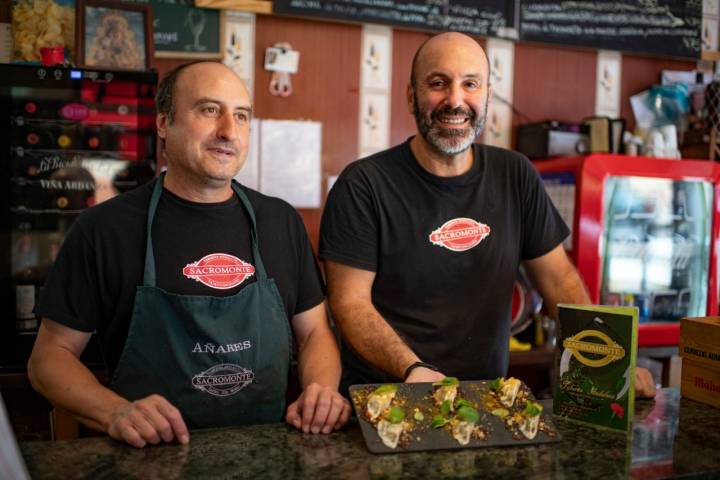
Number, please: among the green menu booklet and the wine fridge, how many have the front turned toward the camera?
2

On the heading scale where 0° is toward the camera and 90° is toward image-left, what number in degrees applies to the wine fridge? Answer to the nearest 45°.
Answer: approximately 0°

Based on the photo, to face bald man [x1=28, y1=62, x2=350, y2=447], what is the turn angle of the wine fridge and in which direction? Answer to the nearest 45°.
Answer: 0° — it already faces them
